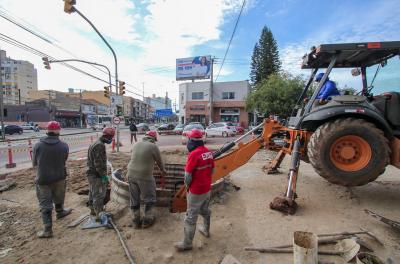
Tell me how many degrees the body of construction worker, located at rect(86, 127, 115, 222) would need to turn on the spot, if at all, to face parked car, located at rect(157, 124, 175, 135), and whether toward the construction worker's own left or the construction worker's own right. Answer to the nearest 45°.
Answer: approximately 90° to the construction worker's own left

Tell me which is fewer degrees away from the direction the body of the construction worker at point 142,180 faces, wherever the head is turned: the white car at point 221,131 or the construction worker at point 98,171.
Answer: the white car

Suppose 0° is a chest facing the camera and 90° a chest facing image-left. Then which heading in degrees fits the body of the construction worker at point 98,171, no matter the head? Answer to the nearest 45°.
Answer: approximately 270°

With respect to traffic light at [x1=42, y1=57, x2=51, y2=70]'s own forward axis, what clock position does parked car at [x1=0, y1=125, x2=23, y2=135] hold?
The parked car is roughly at 4 o'clock from the traffic light.

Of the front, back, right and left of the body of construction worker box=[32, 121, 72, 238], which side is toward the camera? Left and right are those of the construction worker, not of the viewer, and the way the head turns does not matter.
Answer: back

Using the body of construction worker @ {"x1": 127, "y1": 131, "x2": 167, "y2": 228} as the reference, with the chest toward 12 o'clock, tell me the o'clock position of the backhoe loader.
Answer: The backhoe loader is roughly at 2 o'clock from the construction worker.

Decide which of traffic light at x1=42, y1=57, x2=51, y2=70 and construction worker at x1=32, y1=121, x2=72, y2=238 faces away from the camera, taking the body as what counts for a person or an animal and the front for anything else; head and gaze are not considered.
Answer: the construction worker

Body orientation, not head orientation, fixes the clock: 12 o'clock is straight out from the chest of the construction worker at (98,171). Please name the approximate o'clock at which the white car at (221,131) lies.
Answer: The white car is roughly at 10 o'clock from the construction worker.

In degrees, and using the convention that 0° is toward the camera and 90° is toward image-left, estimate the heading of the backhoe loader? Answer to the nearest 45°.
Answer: approximately 270°
